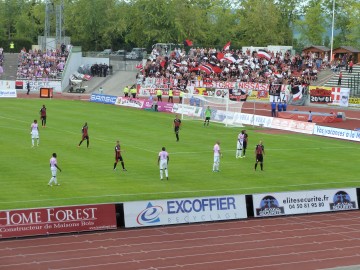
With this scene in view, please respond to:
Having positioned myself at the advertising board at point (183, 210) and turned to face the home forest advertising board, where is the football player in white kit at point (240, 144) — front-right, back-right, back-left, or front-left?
back-right

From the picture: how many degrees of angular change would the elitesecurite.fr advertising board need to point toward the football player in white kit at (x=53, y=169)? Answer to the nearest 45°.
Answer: approximately 90° to its right

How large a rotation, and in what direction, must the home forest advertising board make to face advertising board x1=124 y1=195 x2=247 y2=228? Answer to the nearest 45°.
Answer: approximately 90° to its left

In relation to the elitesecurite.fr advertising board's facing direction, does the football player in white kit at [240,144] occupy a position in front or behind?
behind

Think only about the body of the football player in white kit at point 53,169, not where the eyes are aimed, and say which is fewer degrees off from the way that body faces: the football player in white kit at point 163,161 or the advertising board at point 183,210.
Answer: the football player in white kit

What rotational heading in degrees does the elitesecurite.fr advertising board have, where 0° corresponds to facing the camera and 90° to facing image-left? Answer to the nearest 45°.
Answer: approximately 0°
